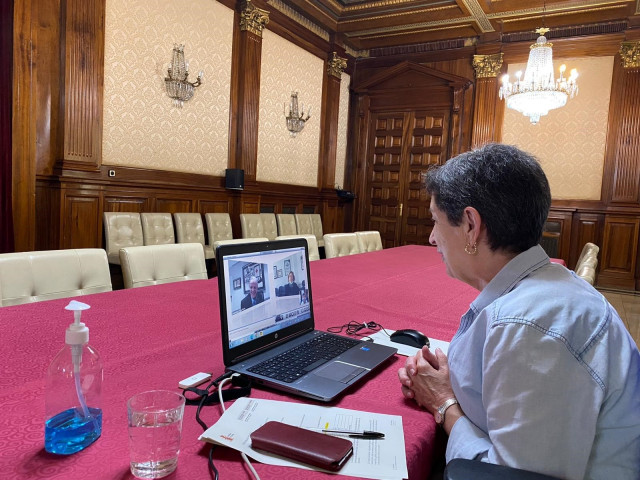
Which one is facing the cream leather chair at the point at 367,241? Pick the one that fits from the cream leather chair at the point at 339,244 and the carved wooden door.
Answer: the carved wooden door

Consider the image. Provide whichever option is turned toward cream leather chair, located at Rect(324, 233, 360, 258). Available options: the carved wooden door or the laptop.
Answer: the carved wooden door

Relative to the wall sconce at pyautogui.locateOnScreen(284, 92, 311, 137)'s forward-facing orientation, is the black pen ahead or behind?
ahead

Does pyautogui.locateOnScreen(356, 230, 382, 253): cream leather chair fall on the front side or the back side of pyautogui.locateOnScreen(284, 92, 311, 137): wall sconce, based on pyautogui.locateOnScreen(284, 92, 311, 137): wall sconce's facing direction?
on the front side

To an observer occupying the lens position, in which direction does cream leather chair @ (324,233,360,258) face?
facing the viewer and to the right of the viewer

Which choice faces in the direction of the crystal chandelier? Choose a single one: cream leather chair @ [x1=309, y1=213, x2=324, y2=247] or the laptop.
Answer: the cream leather chair

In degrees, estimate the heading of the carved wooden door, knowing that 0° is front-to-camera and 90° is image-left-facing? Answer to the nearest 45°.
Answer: approximately 0°

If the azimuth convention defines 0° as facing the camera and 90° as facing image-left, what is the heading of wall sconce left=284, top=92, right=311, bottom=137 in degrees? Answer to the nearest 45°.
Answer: approximately 315°

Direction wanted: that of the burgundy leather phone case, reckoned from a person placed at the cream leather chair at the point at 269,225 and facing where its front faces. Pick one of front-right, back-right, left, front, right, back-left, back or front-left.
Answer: front-right

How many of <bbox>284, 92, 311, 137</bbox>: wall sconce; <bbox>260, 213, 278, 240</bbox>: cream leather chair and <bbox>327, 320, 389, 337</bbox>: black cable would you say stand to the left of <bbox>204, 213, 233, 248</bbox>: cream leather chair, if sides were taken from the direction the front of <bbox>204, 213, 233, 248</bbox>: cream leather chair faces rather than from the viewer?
2
